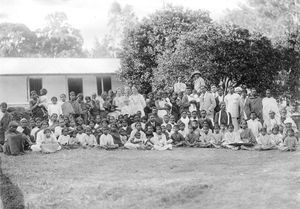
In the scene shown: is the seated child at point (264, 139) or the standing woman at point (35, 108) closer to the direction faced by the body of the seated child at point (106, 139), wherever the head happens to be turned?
the seated child

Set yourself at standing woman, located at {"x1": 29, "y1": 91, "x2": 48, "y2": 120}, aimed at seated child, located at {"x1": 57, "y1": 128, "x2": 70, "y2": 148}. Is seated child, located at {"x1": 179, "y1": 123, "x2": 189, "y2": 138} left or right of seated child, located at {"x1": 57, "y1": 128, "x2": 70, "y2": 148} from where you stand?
left

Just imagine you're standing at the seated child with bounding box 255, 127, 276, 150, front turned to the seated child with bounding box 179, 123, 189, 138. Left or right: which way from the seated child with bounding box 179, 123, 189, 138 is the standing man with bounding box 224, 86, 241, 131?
right

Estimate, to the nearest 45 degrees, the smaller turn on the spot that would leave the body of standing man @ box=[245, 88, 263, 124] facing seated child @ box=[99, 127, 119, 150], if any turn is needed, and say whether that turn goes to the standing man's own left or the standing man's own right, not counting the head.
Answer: approximately 45° to the standing man's own right

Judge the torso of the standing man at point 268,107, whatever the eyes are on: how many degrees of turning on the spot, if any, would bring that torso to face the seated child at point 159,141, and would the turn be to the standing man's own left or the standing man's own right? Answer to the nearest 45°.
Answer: approximately 45° to the standing man's own right

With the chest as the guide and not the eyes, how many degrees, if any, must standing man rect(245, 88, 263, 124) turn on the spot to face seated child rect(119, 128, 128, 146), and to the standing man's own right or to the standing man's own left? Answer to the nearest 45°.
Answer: approximately 45° to the standing man's own right

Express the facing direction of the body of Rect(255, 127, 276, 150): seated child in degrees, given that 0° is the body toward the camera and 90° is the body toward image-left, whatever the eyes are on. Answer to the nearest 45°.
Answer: approximately 0°
